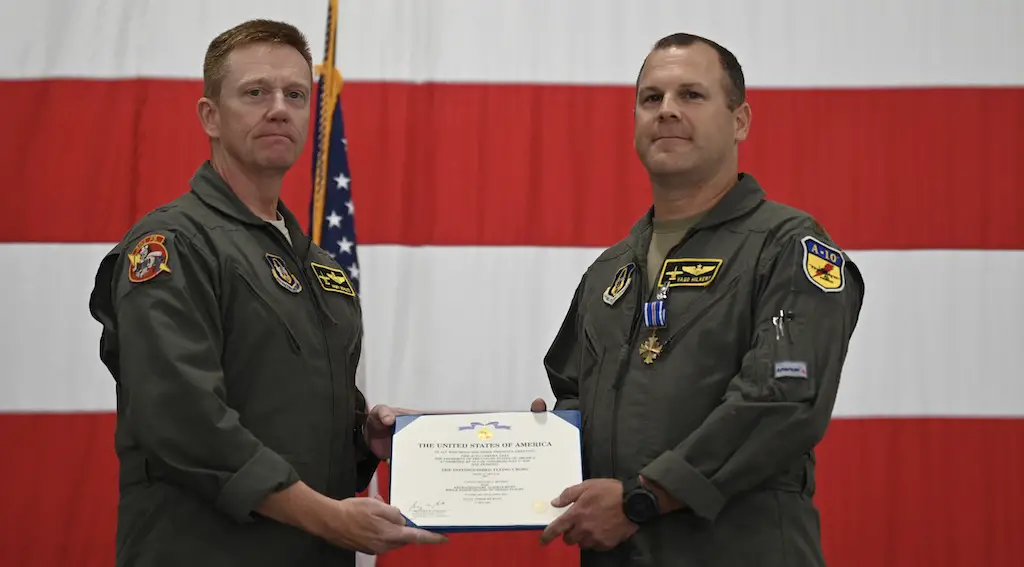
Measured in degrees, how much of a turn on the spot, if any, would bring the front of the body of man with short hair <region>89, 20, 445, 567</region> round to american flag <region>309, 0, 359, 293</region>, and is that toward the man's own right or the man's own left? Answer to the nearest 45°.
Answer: approximately 135° to the man's own left

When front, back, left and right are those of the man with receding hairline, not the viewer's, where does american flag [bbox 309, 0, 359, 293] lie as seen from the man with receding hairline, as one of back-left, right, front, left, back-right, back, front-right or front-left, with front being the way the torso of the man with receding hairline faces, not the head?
right

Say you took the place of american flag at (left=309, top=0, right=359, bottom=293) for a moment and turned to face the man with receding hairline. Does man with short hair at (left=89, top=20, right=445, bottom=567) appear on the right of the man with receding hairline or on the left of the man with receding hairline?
right

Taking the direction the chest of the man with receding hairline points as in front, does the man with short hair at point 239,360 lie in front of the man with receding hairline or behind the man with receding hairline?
in front

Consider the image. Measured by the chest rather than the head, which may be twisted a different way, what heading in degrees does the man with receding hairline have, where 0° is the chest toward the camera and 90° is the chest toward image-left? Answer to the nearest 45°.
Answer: approximately 45°

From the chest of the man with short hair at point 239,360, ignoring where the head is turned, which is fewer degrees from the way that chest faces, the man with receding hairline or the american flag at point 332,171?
the man with receding hairline

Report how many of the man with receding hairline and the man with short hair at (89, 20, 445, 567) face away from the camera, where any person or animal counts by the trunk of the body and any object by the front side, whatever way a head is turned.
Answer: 0

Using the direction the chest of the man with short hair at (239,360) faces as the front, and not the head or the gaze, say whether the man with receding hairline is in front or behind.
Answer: in front

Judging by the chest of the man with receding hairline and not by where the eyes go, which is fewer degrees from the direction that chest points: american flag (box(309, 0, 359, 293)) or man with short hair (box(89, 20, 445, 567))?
the man with short hair
